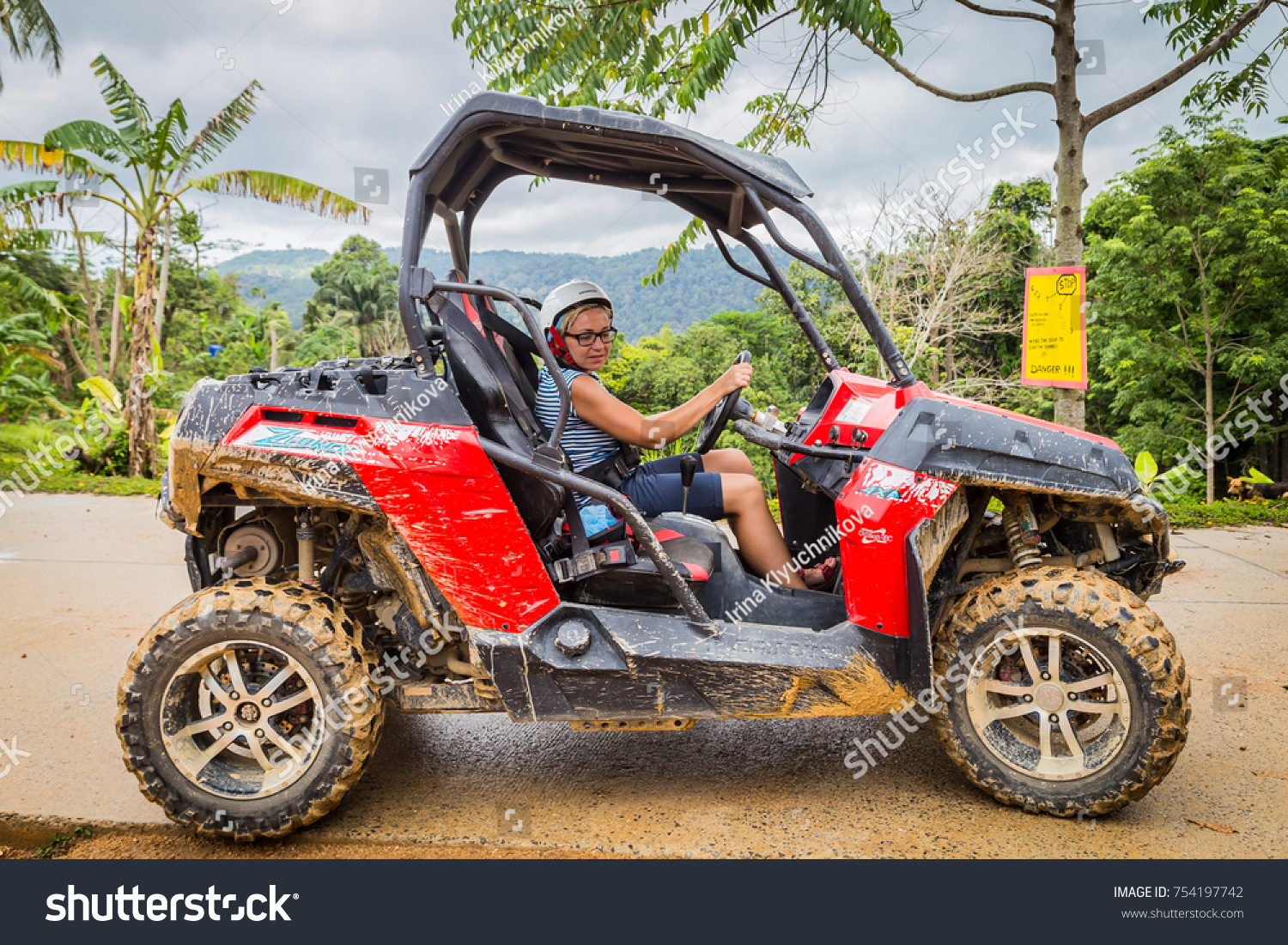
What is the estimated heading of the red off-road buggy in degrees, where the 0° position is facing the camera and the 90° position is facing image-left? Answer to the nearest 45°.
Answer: approximately 270°

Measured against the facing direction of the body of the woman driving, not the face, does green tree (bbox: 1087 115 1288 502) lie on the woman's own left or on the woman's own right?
on the woman's own left

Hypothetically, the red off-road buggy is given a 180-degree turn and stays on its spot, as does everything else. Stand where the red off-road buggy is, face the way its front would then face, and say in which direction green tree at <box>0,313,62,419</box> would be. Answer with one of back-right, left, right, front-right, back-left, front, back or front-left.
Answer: front-right

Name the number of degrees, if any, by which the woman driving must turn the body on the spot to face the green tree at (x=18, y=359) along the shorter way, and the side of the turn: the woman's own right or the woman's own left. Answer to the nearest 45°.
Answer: approximately 135° to the woman's own left

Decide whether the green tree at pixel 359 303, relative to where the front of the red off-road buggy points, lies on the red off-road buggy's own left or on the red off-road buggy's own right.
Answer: on the red off-road buggy's own left

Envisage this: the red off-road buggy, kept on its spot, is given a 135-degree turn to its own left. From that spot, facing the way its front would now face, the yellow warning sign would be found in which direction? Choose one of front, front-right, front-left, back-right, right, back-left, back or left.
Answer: right

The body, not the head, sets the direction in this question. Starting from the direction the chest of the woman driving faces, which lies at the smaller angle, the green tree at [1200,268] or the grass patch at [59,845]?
the green tree

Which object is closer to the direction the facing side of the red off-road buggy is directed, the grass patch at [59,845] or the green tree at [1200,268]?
the green tree

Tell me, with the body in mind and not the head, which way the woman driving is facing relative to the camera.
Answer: to the viewer's right

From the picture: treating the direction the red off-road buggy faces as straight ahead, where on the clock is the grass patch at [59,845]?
The grass patch is roughly at 6 o'clock from the red off-road buggy.
